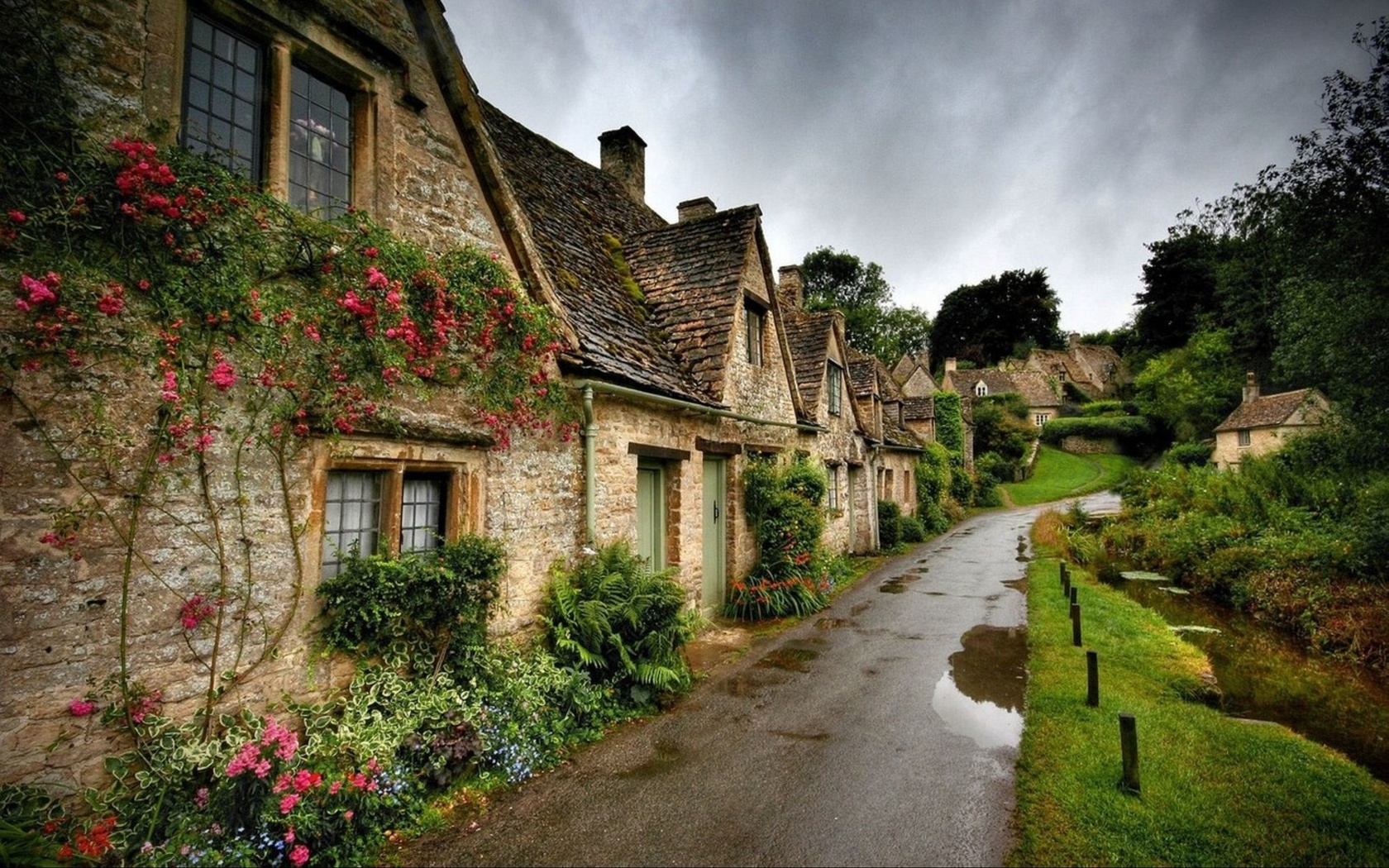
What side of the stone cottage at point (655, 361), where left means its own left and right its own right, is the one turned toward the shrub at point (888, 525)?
left

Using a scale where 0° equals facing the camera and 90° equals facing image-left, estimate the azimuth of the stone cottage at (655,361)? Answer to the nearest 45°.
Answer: approximately 315°

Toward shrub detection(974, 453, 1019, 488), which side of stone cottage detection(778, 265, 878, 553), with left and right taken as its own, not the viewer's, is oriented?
left

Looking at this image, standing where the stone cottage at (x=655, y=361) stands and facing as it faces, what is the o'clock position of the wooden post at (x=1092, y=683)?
The wooden post is roughly at 12 o'clock from the stone cottage.

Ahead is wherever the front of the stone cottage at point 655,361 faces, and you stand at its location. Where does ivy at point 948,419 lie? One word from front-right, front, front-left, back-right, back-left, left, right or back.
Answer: left

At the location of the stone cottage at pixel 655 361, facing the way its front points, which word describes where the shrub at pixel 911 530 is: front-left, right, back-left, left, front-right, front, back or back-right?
left

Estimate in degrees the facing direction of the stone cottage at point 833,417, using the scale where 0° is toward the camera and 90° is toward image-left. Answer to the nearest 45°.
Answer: approximately 315°

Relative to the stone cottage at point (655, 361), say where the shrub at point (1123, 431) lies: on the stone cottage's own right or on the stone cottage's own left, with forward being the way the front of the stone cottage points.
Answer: on the stone cottage's own left
